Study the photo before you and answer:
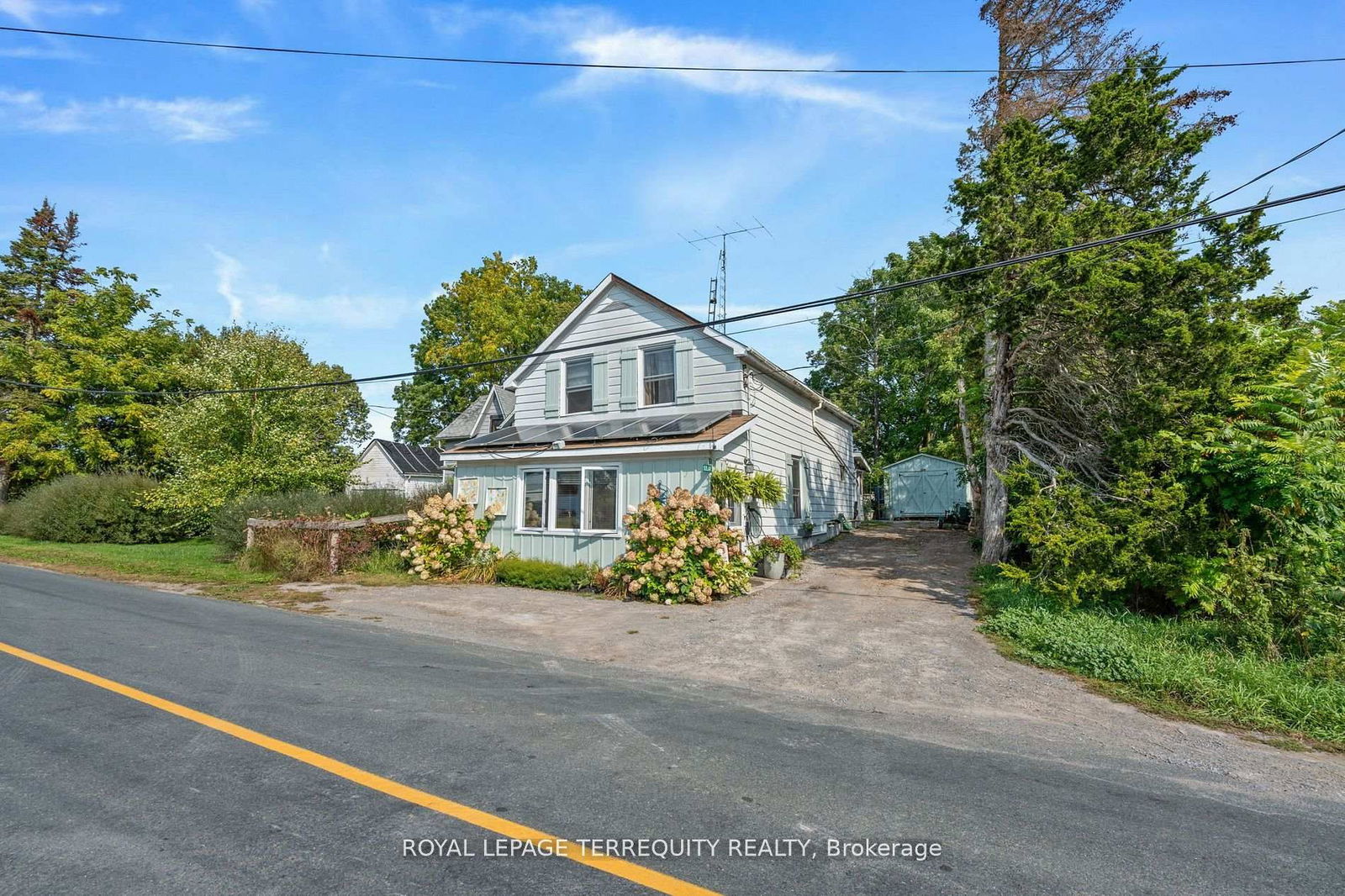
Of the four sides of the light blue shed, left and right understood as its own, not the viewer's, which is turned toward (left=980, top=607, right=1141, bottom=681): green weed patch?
front

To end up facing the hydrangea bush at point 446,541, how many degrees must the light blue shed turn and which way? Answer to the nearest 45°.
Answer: approximately 45° to its right

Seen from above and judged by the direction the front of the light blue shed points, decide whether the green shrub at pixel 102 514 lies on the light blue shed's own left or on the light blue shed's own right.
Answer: on the light blue shed's own right

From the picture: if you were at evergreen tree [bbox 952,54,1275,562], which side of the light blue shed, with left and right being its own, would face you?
front

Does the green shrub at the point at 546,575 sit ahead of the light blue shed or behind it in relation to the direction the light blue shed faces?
ahead

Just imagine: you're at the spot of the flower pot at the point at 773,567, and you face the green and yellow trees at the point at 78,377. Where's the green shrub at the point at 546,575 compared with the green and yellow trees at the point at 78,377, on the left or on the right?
left

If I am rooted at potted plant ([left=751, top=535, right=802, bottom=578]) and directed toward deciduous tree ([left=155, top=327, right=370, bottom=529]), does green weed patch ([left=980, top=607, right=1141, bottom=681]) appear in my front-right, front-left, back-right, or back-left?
back-left

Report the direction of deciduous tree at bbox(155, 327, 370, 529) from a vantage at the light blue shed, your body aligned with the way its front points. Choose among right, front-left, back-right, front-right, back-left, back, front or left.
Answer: front-right

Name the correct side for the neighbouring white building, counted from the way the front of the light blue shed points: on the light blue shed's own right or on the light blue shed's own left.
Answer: on the light blue shed's own right

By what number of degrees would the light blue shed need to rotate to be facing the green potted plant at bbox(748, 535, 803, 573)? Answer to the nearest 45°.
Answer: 0° — it already faces it

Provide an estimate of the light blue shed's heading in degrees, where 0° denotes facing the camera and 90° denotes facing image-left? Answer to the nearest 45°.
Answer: approximately 0°
